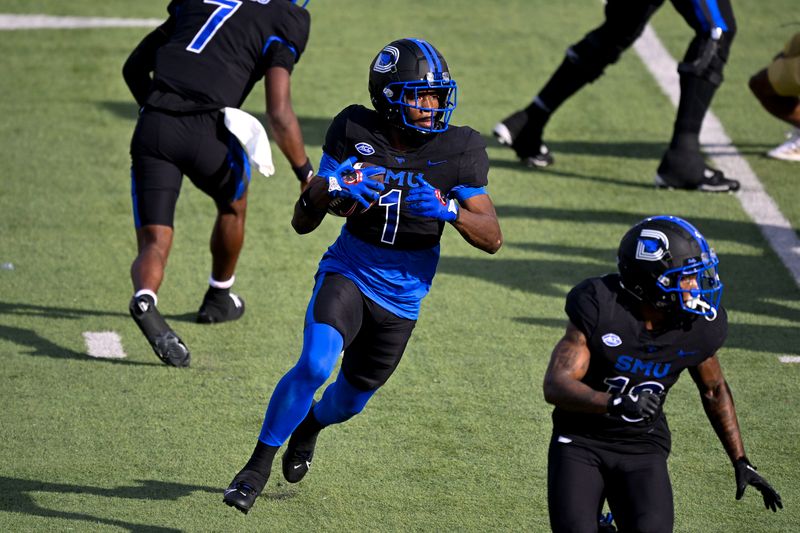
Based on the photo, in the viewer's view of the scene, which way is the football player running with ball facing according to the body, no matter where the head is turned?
toward the camera
